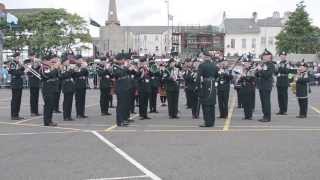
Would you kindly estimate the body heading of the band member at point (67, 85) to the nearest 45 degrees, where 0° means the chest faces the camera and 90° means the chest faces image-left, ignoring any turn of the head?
approximately 315°

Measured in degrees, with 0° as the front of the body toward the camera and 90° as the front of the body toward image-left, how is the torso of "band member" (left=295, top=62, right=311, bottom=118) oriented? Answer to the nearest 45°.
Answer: approximately 45°

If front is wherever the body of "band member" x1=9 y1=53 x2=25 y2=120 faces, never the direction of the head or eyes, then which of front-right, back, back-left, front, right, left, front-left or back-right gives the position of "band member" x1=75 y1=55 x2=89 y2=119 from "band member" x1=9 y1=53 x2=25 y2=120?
front-left

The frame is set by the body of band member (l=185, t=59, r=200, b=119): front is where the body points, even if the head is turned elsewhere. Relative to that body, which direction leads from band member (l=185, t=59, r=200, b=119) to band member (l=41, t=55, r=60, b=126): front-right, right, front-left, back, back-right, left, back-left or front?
front-right

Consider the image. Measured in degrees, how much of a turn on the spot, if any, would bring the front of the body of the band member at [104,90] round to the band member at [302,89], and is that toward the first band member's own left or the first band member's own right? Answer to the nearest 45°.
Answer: approximately 45° to the first band member's own left

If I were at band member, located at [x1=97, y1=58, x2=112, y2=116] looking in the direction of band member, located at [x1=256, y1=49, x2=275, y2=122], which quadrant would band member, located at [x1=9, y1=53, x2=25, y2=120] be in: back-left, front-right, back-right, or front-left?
back-right

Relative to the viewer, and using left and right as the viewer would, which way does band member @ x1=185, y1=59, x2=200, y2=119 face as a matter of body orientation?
facing the viewer

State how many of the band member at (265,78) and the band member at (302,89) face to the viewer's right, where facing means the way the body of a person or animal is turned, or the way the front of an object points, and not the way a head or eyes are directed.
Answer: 0
